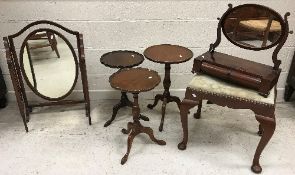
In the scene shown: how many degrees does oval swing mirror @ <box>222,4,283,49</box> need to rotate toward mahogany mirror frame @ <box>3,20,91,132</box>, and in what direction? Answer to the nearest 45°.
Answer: approximately 90° to its right

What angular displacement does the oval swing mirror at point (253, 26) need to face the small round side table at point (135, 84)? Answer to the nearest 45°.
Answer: approximately 45° to its right

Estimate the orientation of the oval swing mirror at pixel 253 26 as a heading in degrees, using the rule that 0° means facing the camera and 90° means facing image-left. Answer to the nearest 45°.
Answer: approximately 0°

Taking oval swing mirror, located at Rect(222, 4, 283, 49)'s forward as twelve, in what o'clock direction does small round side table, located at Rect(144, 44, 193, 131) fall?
The small round side table is roughly at 3 o'clock from the oval swing mirror.
